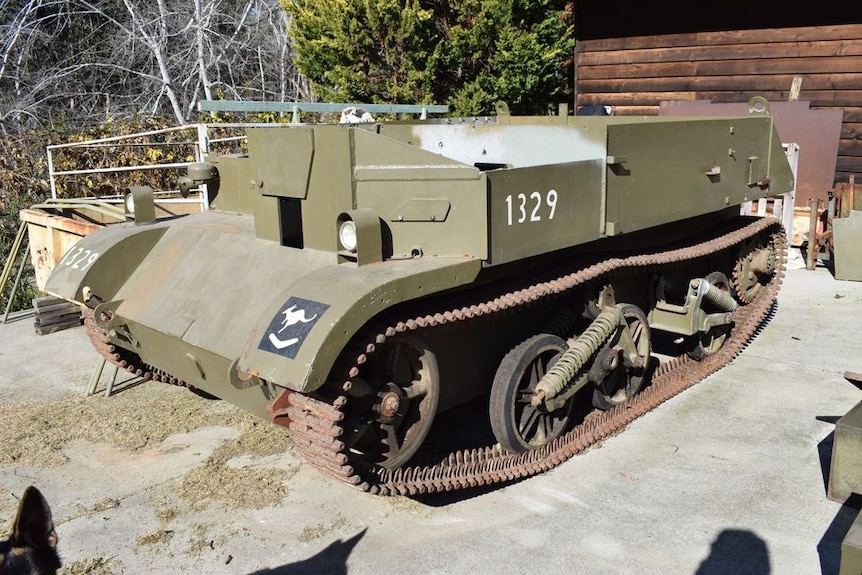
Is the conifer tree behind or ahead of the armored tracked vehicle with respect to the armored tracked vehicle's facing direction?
behind

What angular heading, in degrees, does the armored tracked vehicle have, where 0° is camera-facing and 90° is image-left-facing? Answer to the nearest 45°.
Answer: approximately 45°

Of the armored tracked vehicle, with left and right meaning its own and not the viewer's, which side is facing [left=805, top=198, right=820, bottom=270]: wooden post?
back
